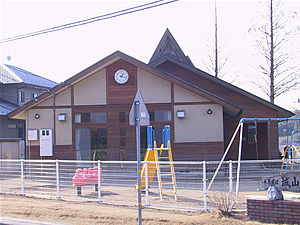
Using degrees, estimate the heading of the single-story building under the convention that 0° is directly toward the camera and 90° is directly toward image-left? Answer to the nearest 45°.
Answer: approximately 0°

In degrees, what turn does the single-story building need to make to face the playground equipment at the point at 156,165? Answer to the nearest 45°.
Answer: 0° — it already faces it

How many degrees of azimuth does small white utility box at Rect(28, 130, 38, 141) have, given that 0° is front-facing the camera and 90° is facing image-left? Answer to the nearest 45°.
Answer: approximately 0°

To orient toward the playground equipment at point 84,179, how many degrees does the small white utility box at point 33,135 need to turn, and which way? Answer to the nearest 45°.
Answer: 0° — it already faces it
